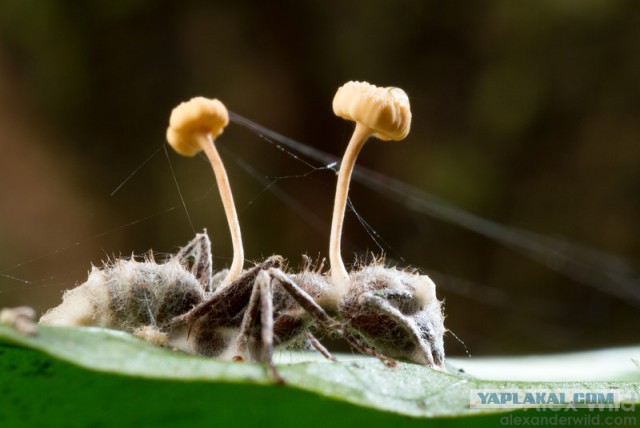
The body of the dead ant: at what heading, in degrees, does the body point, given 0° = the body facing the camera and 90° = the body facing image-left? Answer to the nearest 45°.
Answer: approximately 270°
